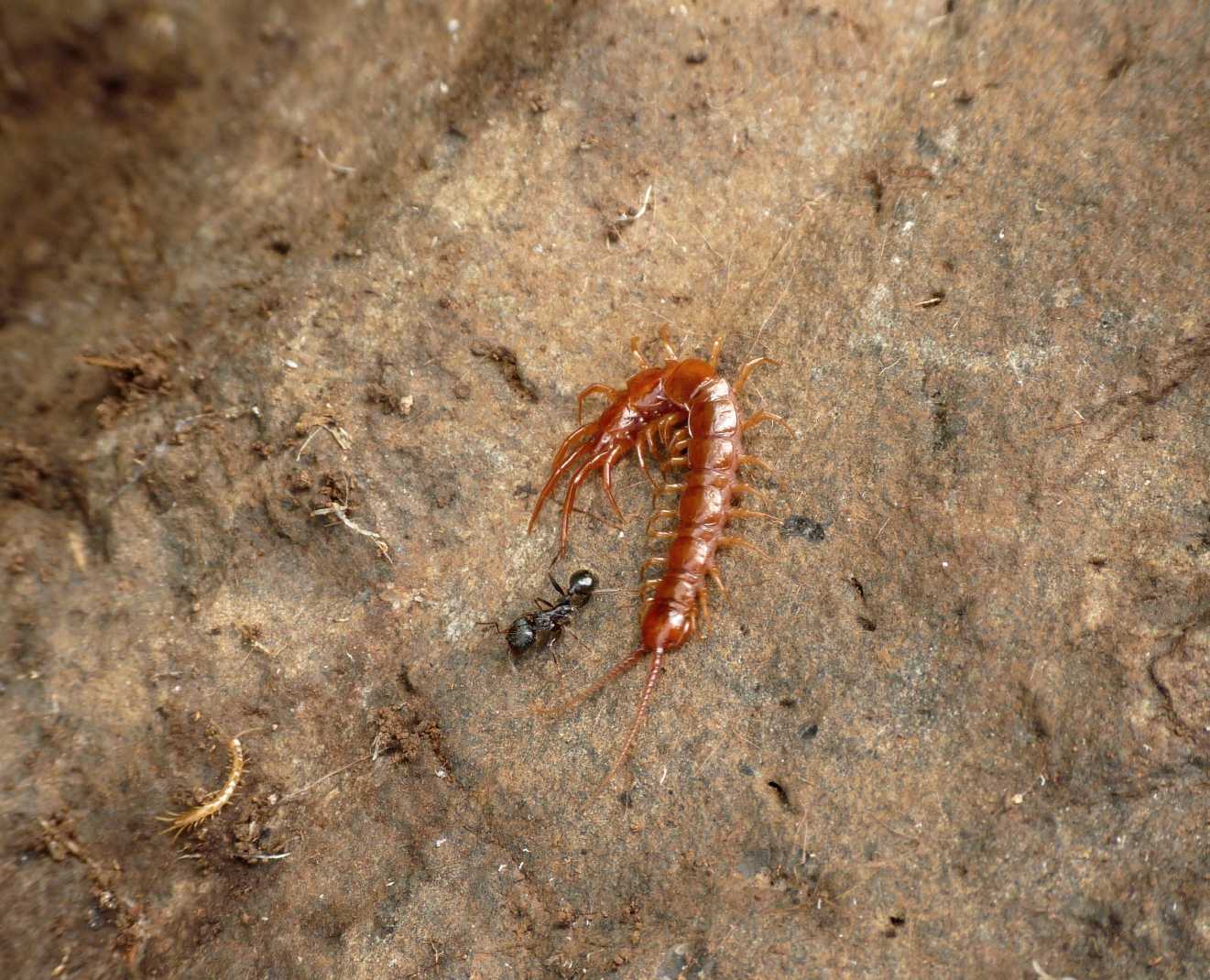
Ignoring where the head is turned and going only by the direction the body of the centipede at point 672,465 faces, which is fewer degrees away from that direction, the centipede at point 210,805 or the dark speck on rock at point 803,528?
the centipede

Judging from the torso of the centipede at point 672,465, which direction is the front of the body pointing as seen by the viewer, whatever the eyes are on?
toward the camera

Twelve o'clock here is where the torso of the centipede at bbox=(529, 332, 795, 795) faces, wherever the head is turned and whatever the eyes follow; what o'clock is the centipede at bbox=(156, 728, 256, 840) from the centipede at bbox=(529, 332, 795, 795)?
the centipede at bbox=(156, 728, 256, 840) is roughly at 1 o'clock from the centipede at bbox=(529, 332, 795, 795).

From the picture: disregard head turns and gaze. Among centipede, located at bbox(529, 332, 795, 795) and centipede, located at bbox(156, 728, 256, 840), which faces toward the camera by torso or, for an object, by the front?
centipede, located at bbox(529, 332, 795, 795)

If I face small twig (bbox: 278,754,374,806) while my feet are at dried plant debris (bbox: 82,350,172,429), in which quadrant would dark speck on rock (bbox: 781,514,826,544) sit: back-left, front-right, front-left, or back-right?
front-left

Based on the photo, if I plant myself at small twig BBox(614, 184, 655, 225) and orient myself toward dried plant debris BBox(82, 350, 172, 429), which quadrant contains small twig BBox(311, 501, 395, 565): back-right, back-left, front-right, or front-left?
front-left

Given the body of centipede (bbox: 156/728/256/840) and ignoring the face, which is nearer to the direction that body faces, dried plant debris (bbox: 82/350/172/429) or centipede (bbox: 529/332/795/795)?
the centipede

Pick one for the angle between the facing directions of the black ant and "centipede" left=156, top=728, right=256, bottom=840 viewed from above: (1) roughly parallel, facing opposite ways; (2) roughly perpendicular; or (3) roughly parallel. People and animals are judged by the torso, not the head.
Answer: roughly parallel, facing opposite ways
